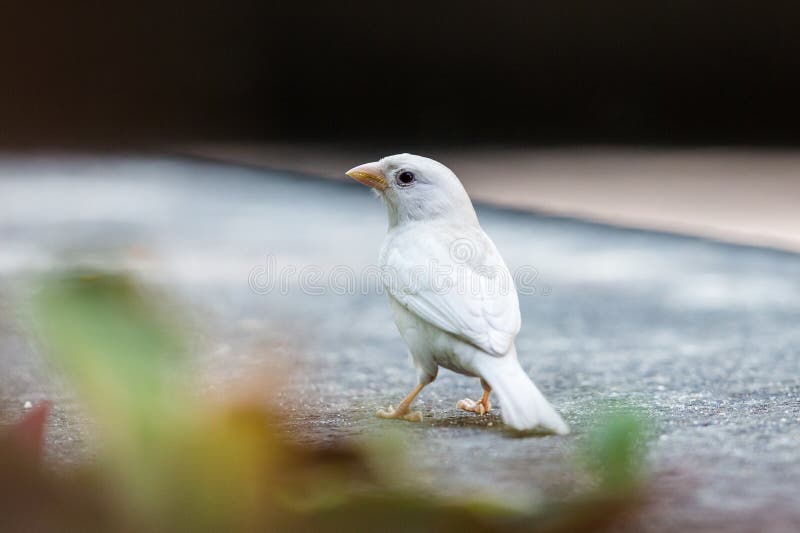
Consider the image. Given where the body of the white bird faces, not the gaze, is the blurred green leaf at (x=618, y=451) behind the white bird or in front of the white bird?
behind

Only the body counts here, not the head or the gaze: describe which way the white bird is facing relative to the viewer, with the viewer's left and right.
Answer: facing away from the viewer and to the left of the viewer
